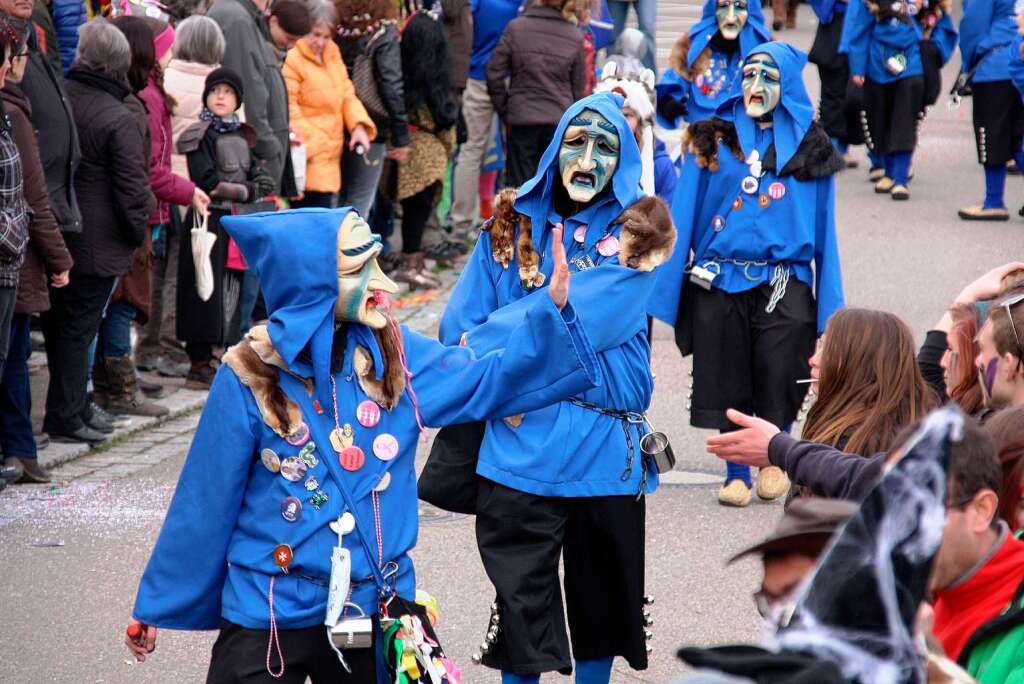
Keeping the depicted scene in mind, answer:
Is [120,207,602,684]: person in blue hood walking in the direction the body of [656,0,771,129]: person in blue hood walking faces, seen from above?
yes

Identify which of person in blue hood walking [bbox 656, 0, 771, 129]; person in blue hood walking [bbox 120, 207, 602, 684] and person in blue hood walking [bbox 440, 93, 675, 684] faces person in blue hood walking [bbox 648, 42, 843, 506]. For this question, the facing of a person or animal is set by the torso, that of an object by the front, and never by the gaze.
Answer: person in blue hood walking [bbox 656, 0, 771, 129]

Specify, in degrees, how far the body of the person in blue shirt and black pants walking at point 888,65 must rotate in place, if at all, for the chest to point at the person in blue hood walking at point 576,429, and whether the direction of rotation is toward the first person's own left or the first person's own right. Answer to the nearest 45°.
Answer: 0° — they already face them

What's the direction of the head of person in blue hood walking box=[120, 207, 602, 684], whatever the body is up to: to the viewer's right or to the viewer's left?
to the viewer's right

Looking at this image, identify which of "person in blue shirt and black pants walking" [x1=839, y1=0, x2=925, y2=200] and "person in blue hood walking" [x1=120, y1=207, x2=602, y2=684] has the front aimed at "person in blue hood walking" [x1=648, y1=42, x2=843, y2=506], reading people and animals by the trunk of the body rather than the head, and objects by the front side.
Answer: "person in blue shirt and black pants walking" [x1=839, y1=0, x2=925, y2=200]

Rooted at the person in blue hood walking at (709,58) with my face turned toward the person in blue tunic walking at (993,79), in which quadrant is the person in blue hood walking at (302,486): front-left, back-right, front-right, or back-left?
back-right

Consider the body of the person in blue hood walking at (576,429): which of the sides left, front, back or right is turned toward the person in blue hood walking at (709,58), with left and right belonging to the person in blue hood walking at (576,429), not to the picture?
back

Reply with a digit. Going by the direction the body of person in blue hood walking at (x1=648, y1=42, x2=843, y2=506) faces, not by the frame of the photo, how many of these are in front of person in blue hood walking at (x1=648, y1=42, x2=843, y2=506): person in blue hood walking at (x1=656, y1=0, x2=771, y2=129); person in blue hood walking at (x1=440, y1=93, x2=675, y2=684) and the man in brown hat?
2

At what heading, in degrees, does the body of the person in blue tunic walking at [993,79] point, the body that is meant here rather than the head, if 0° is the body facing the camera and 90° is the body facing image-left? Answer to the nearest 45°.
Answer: approximately 90°
